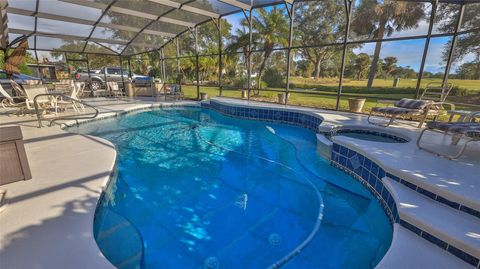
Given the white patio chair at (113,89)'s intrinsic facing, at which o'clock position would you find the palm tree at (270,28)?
The palm tree is roughly at 11 o'clock from the white patio chair.

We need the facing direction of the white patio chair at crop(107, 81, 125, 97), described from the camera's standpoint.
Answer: facing the viewer and to the right of the viewer

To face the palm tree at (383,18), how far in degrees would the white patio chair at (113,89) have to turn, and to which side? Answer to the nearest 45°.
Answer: approximately 45° to its left
